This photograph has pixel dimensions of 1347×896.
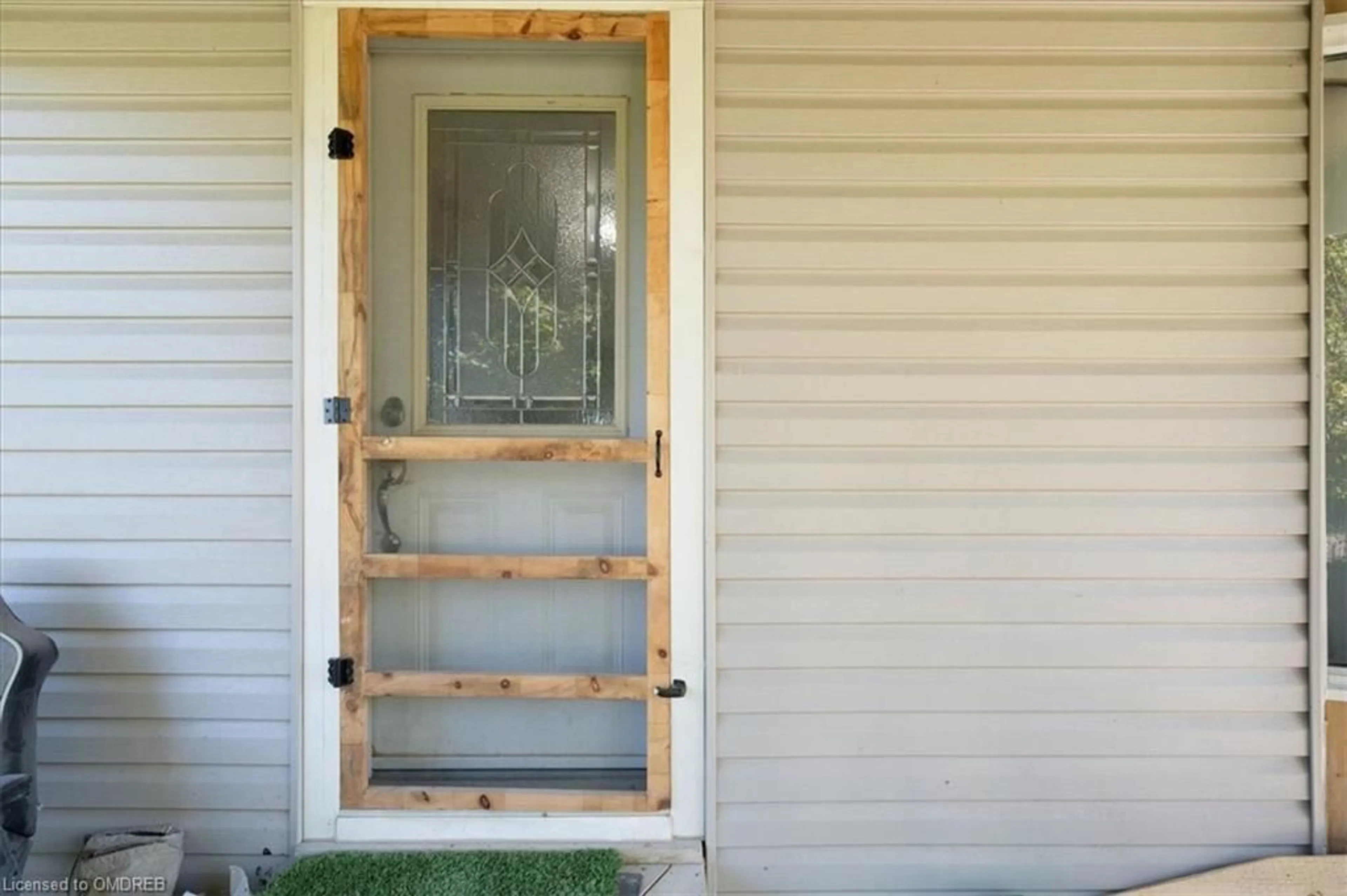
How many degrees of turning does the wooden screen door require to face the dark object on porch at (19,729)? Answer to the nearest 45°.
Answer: approximately 90° to its right

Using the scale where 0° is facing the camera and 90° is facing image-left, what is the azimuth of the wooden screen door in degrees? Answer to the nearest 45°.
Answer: approximately 0°
